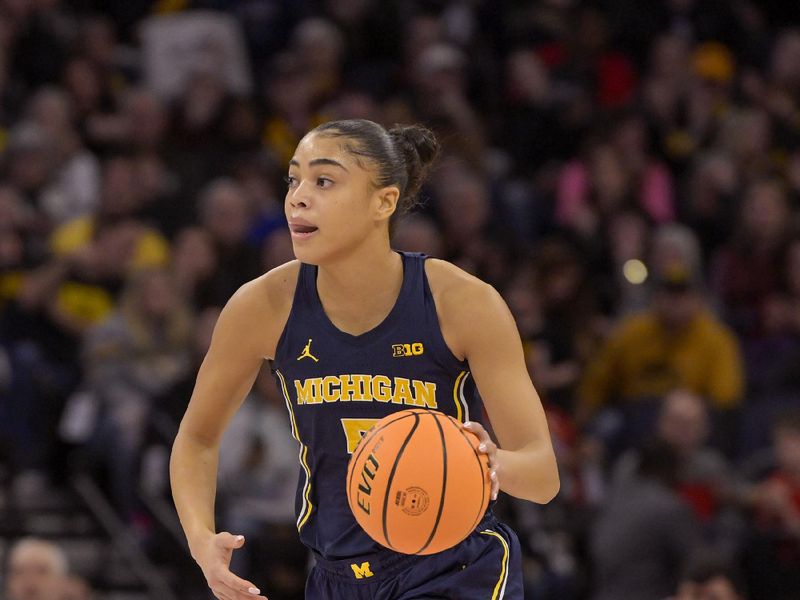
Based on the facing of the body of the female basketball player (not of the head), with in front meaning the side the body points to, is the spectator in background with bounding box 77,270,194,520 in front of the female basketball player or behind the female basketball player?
behind

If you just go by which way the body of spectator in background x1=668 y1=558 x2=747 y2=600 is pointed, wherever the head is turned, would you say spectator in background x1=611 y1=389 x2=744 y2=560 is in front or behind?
behind

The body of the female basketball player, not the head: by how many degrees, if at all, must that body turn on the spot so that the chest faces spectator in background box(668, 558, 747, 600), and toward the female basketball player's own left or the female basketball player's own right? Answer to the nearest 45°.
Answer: approximately 135° to the female basketball player's own left

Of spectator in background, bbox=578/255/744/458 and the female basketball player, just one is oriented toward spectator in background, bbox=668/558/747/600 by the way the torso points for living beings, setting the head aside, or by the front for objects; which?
spectator in background, bbox=578/255/744/458

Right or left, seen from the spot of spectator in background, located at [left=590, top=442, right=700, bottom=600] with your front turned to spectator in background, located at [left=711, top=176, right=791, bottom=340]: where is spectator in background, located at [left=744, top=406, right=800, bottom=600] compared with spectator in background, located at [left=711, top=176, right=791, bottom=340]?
right

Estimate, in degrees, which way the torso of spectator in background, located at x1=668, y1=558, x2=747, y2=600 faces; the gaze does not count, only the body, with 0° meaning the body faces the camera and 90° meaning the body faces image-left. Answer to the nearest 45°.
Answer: approximately 0°

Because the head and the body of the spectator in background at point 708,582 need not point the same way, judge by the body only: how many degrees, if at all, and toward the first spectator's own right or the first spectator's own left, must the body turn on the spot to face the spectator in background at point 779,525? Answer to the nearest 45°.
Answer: approximately 180°

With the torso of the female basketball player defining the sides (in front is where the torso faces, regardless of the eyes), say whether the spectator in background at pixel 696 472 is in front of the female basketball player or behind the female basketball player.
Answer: behind

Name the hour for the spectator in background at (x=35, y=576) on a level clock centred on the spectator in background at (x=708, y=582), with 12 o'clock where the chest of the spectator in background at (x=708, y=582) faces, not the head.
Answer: the spectator in background at (x=35, y=576) is roughly at 3 o'clock from the spectator in background at (x=708, y=582).
